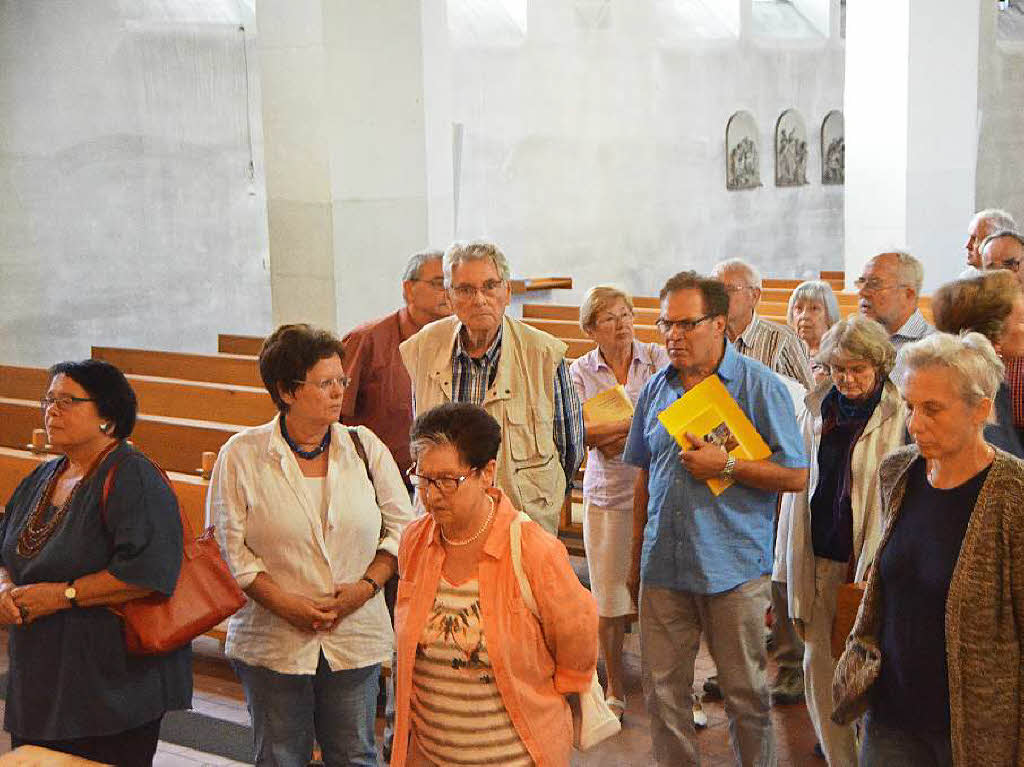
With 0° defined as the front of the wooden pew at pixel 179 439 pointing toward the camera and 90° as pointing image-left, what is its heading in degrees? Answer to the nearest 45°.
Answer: approximately 45°

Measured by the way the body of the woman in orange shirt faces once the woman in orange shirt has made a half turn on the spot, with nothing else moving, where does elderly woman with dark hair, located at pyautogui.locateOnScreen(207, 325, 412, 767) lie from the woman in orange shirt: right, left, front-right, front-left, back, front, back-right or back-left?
left

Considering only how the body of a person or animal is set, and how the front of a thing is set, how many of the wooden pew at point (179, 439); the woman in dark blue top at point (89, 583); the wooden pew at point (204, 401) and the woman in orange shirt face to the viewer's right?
0

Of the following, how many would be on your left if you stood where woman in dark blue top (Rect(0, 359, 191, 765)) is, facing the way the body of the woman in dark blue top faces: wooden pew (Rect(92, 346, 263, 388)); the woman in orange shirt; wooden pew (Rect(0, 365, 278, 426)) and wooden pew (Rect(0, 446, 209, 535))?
1

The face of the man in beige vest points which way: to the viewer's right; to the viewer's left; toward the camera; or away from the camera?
toward the camera

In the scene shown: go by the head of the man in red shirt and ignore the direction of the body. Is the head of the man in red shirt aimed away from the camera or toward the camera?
toward the camera

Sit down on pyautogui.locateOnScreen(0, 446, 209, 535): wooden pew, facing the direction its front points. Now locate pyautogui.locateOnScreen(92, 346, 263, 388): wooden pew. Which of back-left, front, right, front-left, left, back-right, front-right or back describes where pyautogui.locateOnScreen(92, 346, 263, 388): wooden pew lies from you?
back-right

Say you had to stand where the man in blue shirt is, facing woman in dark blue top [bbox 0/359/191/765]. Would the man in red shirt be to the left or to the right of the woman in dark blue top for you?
right

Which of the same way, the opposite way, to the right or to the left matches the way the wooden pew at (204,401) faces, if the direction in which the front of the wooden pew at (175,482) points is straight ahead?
the same way

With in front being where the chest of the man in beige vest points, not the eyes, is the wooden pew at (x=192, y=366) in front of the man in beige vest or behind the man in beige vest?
behind

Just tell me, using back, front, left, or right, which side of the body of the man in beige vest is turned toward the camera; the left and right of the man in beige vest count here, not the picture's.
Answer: front

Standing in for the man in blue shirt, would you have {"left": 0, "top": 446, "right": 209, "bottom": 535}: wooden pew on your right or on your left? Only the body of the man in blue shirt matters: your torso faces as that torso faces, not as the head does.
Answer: on your right

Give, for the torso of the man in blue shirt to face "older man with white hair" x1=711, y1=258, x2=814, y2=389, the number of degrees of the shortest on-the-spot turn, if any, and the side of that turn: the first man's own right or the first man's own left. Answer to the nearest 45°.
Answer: approximately 135° to the first man's own right

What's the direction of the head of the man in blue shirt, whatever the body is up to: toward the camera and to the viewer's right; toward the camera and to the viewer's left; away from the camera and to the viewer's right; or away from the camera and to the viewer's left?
toward the camera and to the viewer's left

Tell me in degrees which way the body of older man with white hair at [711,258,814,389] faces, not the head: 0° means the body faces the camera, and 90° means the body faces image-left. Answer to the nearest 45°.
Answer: approximately 45°

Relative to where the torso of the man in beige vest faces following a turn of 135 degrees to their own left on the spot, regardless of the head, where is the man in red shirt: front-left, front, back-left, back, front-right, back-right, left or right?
left

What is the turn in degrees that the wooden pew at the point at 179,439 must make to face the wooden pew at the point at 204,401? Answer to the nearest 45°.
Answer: approximately 135° to its right

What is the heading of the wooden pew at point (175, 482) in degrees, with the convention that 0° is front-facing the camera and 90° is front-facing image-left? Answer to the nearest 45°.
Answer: approximately 45°
